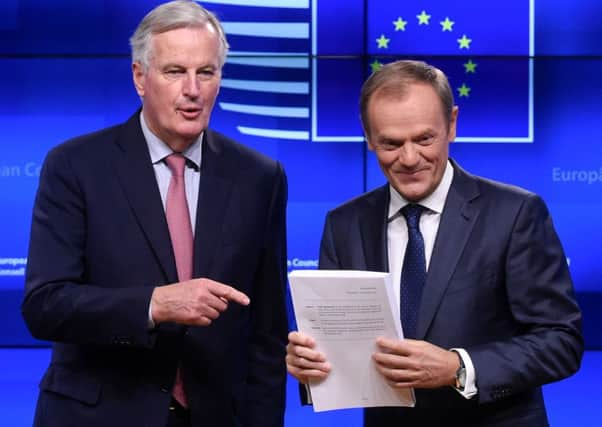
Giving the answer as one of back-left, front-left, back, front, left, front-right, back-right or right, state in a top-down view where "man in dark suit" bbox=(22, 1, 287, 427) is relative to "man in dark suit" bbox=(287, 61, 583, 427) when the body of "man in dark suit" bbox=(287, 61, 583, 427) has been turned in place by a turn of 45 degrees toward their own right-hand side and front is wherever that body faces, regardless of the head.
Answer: front

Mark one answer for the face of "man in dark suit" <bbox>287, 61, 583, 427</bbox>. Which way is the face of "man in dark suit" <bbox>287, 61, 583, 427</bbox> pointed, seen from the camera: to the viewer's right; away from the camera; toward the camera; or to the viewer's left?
toward the camera

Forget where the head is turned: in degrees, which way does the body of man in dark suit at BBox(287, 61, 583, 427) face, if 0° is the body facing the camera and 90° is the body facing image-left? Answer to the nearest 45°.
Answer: approximately 45°
